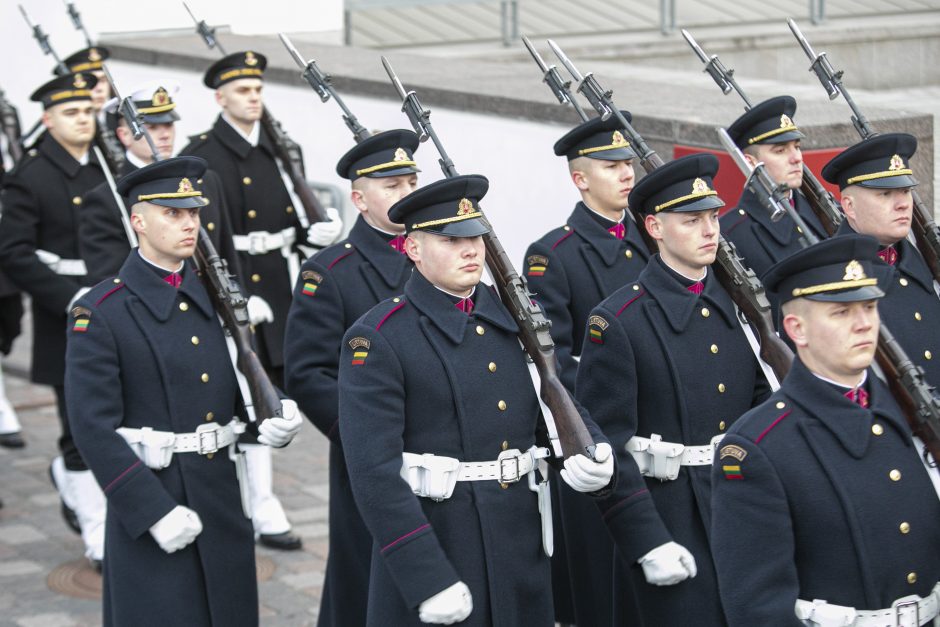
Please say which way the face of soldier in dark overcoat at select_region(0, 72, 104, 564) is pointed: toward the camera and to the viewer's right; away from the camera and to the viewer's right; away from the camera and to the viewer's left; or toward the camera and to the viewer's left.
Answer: toward the camera and to the viewer's right

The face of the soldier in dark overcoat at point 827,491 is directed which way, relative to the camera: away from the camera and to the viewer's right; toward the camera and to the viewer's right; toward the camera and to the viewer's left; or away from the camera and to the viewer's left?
toward the camera and to the viewer's right

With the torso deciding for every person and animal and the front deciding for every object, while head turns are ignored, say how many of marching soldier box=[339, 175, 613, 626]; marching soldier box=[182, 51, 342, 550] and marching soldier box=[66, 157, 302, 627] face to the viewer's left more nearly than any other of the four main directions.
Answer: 0

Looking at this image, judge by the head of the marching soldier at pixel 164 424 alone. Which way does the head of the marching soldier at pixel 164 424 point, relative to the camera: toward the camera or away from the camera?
toward the camera

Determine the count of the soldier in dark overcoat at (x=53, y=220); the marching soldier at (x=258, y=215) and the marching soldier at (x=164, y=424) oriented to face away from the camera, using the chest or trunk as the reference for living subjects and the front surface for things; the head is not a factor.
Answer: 0

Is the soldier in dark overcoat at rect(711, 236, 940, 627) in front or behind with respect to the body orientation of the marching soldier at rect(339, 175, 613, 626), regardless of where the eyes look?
in front

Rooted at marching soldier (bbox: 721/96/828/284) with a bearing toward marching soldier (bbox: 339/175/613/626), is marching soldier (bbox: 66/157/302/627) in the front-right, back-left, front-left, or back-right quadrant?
front-right

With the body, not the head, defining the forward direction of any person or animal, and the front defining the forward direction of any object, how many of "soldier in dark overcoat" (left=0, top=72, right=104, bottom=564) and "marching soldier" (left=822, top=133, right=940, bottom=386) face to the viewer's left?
0

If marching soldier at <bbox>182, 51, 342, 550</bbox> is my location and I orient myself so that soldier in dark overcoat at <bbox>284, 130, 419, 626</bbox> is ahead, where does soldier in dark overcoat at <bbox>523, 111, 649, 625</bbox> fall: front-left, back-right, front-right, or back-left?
front-left

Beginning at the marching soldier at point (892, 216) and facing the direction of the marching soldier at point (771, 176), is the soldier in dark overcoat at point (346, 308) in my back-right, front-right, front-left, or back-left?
front-left

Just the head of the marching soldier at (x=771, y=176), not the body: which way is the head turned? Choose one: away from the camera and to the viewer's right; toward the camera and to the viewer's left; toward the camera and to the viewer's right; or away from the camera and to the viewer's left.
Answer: toward the camera and to the viewer's right

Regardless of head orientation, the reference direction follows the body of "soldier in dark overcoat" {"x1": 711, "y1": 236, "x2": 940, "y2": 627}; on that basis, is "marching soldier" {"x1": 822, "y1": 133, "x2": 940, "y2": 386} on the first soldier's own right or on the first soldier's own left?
on the first soldier's own left

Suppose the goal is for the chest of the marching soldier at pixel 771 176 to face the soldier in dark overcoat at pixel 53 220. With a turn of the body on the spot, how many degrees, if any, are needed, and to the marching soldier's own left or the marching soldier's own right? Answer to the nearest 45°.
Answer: approximately 135° to the marching soldier's own right

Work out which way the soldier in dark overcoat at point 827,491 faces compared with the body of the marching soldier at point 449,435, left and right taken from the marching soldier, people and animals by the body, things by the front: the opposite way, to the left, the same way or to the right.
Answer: the same way
